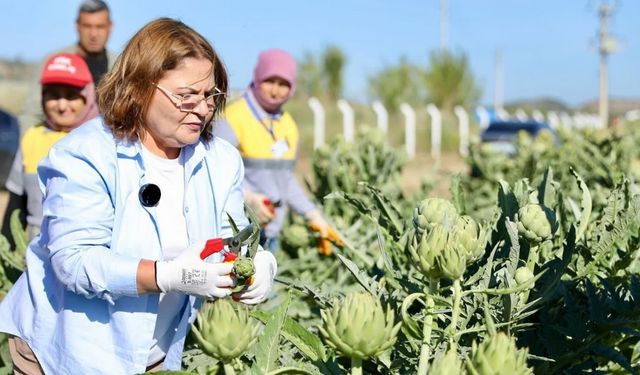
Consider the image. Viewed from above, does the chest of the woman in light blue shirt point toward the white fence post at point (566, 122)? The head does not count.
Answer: no

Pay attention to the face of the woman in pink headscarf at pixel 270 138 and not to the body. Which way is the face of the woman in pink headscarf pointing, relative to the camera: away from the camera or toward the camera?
toward the camera

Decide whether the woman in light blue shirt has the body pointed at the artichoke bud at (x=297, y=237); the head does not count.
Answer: no

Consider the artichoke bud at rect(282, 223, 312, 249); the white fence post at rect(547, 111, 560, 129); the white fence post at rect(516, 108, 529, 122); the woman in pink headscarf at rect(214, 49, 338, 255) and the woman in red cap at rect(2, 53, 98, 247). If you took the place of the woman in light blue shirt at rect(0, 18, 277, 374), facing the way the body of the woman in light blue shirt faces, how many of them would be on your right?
0

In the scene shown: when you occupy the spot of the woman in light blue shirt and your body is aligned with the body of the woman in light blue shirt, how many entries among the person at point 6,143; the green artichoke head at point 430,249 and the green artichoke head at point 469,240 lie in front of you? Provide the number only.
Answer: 2

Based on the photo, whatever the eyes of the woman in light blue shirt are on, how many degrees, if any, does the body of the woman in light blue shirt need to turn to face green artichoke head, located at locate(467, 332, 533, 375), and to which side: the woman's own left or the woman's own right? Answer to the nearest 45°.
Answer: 0° — they already face it

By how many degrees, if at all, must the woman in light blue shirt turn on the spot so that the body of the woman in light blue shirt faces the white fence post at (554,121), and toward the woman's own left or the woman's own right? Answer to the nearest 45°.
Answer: approximately 90° to the woman's own left

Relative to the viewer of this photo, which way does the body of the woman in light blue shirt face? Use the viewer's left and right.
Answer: facing the viewer and to the right of the viewer

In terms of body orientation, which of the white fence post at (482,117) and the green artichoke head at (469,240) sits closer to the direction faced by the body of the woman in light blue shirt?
the green artichoke head

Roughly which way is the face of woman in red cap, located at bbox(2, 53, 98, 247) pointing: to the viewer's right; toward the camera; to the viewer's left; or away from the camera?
toward the camera

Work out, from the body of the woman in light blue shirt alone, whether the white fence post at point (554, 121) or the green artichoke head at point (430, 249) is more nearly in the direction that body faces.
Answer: the green artichoke head

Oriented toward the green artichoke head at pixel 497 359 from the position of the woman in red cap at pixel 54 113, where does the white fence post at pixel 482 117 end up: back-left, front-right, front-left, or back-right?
back-left
